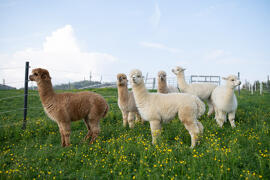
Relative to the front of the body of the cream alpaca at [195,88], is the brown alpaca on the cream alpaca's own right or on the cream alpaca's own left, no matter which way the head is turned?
on the cream alpaca's own left

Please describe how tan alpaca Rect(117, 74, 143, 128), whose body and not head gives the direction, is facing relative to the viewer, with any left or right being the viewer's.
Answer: facing the viewer and to the left of the viewer

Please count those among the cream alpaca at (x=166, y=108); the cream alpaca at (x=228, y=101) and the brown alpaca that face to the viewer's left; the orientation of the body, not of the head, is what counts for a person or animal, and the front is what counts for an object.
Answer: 2

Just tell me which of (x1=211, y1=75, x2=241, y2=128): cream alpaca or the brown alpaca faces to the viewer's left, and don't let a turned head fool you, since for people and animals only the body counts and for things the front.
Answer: the brown alpaca

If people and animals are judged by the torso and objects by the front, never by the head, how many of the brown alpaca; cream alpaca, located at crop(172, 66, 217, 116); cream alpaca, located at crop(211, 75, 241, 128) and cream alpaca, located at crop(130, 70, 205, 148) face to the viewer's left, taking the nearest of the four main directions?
3

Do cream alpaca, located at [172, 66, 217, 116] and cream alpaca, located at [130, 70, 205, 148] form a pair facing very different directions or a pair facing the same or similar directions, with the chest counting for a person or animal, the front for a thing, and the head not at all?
same or similar directions

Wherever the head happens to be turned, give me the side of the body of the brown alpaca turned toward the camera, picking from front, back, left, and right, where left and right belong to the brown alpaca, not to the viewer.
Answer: left

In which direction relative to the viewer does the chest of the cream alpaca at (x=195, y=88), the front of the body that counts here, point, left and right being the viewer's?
facing to the left of the viewer

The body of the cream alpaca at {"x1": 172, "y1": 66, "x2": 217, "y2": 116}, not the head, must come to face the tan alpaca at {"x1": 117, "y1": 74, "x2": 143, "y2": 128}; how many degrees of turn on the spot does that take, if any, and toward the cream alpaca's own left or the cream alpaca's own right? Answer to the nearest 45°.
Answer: approximately 45° to the cream alpaca's own left

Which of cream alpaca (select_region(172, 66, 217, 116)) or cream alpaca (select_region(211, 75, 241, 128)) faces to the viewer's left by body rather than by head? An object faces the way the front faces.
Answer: cream alpaca (select_region(172, 66, 217, 116))

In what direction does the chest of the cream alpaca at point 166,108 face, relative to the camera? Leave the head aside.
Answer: to the viewer's left

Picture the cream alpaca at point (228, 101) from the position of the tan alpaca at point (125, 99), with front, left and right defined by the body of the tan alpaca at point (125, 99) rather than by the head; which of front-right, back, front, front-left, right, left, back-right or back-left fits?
back-left

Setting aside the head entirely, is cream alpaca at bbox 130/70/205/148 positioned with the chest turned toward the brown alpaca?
yes

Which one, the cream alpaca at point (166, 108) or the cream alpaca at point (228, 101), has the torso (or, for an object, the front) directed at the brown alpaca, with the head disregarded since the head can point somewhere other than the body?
the cream alpaca at point (166, 108)
